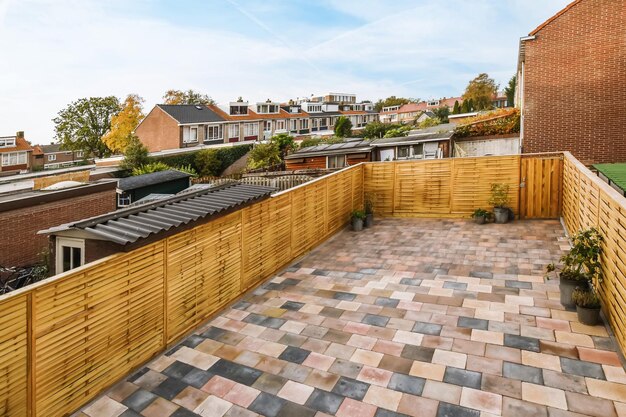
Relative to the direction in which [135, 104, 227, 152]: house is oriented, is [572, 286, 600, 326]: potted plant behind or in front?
in front

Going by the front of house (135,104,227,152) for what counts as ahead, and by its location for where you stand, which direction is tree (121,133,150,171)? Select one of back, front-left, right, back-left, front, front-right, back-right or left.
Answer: front-right

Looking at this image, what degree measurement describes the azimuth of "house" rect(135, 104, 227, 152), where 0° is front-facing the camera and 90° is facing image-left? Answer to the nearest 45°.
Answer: approximately 315°

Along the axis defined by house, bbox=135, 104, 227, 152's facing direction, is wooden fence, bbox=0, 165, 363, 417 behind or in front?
in front
